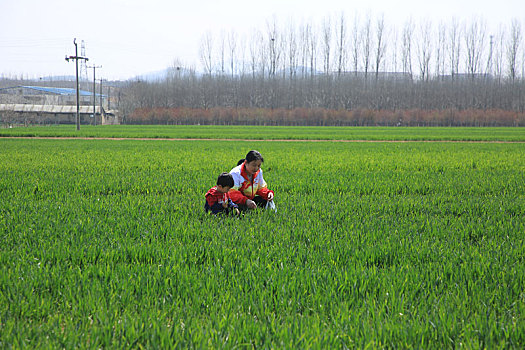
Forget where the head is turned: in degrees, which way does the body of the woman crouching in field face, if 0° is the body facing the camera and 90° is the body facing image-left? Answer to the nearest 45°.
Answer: approximately 315°
